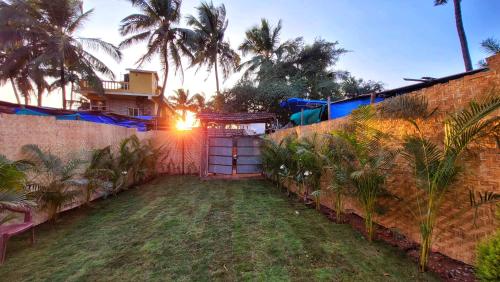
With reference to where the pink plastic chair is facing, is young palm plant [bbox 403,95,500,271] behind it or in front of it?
in front

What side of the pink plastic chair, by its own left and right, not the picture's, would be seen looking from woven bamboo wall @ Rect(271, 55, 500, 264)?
front

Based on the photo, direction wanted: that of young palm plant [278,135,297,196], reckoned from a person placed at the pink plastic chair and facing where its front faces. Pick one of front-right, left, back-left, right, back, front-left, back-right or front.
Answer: front-left

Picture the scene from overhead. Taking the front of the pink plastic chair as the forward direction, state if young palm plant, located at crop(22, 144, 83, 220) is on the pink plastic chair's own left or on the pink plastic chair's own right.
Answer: on the pink plastic chair's own left

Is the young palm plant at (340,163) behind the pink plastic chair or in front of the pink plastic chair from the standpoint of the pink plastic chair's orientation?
in front

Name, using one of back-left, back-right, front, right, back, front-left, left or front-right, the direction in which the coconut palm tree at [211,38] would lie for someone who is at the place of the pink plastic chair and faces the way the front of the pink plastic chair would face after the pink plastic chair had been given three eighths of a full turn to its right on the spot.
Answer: back-right

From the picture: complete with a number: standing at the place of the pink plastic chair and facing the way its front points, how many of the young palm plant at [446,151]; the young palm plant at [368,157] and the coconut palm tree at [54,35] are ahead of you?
2

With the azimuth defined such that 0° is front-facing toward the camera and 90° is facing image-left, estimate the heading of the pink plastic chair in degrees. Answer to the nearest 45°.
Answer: approximately 315°

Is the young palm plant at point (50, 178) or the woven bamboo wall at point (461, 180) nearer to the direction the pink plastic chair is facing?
the woven bamboo wall

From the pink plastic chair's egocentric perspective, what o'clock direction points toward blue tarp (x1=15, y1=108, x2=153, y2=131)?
The blue tarp is roughly at 8 o'clock from the pink plastic chair.

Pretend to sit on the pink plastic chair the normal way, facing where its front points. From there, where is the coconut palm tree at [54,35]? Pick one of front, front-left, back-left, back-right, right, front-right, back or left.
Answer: back-left

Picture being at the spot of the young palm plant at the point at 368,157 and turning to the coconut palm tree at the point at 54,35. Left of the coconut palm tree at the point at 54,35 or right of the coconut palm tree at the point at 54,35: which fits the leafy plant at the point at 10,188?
left

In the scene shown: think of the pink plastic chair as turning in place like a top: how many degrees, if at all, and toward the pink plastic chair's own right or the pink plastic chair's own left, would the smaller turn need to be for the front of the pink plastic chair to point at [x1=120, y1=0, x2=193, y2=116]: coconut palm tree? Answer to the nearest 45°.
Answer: approximately 90° to the pink plastic chair's own left

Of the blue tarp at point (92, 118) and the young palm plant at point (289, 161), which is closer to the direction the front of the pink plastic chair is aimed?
the young palm plant
